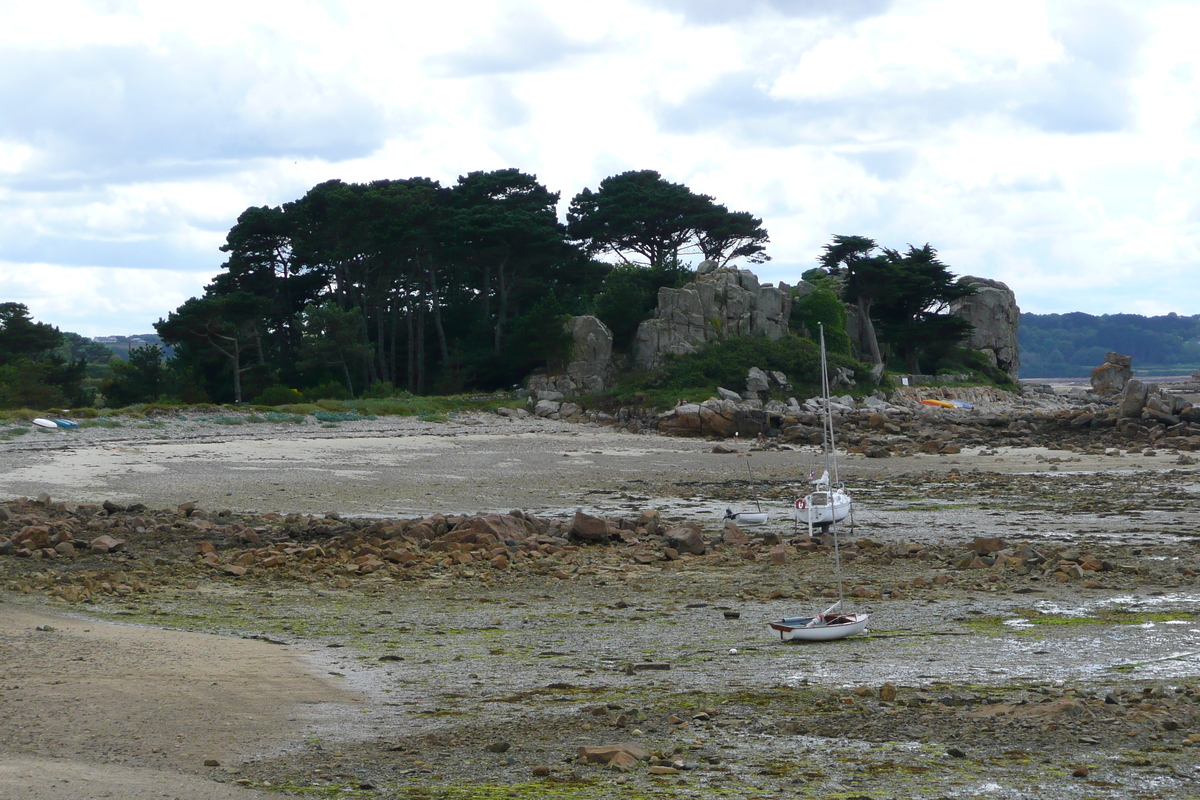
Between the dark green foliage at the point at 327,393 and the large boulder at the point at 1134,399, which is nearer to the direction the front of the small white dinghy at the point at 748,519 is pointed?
the large boulder

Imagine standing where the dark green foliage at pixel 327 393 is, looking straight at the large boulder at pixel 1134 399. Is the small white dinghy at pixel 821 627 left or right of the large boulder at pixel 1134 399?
right

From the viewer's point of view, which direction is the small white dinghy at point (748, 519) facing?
to the viewer's right

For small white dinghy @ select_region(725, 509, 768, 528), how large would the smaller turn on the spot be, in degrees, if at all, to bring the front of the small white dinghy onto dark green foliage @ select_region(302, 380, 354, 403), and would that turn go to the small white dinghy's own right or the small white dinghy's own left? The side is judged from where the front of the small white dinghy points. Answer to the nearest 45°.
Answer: approximately 135° to the small white dinghy's own left

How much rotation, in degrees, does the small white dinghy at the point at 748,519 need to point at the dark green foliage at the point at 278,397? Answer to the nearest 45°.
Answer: approximately 135° to its left

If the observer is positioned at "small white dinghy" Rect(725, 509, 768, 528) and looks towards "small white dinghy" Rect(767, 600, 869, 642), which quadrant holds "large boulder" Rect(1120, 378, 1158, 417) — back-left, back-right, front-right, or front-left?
back-left

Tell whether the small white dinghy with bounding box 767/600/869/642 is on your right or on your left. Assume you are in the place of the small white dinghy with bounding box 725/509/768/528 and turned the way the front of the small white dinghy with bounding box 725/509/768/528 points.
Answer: on your right

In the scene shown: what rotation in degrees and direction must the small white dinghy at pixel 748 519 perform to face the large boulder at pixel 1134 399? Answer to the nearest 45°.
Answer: approximately 45° to its left

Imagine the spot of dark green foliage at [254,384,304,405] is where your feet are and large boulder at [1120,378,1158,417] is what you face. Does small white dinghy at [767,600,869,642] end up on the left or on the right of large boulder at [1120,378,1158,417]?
right
